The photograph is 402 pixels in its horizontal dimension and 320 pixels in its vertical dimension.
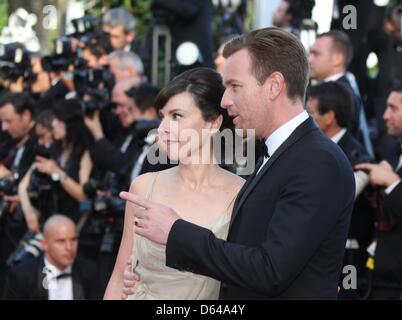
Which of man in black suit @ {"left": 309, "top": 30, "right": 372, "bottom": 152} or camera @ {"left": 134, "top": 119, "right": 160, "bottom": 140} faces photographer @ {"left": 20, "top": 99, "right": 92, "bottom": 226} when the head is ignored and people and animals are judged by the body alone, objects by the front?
the man in black suit

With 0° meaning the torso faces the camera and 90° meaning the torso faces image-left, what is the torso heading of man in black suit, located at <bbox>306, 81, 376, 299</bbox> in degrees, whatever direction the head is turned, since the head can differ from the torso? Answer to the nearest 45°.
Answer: approximately 90°

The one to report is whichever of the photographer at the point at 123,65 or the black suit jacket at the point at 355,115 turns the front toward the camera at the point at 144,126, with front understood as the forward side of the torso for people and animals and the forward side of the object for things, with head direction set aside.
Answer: the black suit jacket

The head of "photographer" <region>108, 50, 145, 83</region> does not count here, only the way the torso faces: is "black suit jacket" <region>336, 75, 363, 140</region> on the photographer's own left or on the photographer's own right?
on the photographer's own left

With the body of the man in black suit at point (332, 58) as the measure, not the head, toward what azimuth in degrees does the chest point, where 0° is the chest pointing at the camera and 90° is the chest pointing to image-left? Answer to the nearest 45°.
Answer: approximately 90°

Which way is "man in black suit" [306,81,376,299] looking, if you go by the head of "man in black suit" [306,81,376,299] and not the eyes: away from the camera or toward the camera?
toward the camera

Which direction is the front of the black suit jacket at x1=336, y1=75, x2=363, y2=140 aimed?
to the viewer's left

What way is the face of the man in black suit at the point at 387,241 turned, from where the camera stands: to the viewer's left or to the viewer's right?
to the viewer's left

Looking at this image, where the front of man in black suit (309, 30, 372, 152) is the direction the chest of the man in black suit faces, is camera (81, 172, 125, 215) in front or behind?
in front

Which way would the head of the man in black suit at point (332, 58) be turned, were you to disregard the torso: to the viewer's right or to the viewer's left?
to the viewer's left
